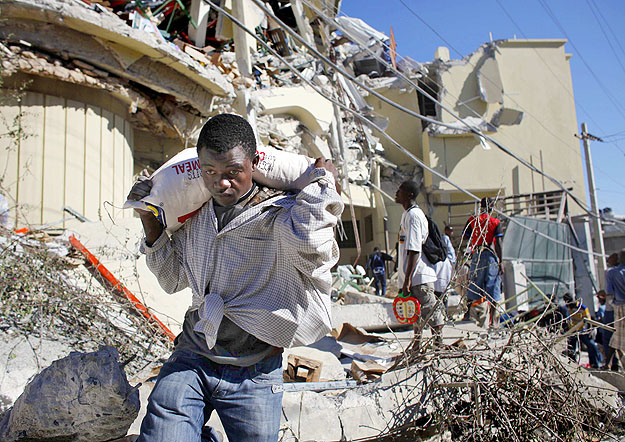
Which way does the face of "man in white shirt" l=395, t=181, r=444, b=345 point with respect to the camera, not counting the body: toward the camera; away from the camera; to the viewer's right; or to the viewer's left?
to the viewer's left

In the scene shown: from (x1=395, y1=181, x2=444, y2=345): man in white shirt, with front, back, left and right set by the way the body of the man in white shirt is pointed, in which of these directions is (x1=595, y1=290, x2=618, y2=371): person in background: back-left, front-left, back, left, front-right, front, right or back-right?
back-right

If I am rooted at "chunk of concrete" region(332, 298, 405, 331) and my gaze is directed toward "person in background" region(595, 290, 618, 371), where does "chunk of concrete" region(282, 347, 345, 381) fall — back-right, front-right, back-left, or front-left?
back-right

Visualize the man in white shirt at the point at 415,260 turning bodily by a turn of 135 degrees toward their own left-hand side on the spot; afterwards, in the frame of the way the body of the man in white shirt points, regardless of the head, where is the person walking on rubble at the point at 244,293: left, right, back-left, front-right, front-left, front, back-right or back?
front-right

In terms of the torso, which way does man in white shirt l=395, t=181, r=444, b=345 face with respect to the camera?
to the viewer's left

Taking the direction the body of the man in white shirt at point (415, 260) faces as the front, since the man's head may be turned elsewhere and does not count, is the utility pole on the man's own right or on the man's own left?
on the man's own right

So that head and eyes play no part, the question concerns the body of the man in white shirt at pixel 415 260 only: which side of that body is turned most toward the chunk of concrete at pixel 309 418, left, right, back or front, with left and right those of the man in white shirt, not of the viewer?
left
